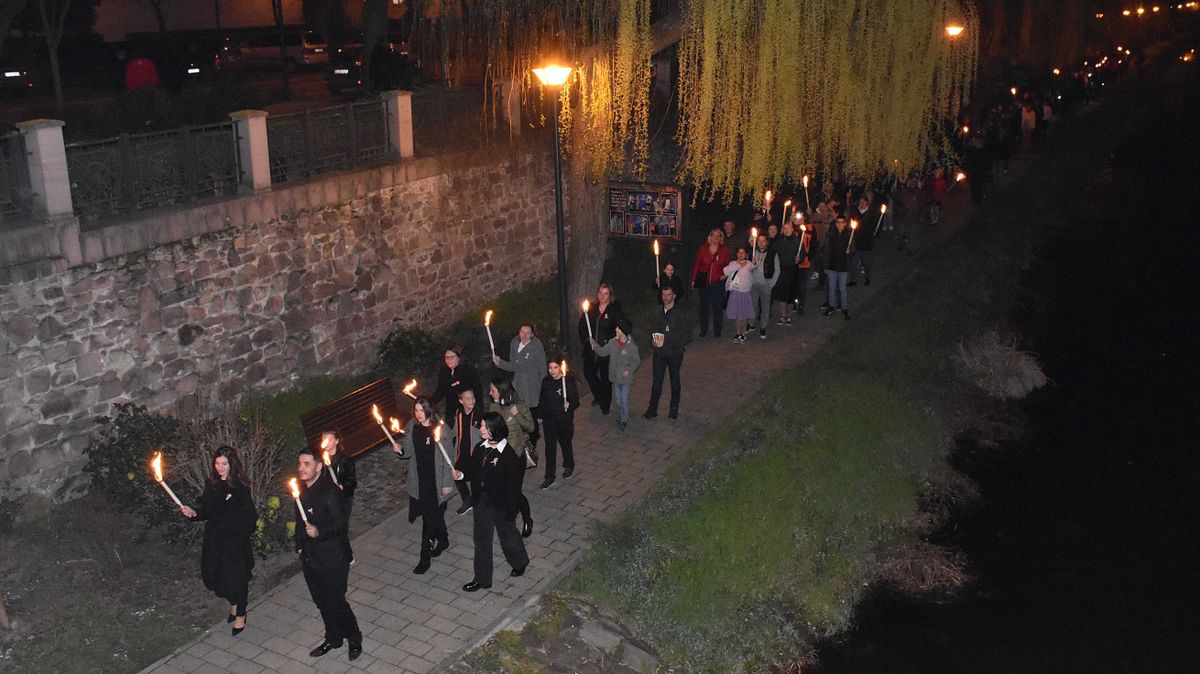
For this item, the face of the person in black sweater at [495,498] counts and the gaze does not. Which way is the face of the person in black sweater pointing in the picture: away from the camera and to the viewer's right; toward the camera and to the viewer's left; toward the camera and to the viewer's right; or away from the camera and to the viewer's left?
toward the camera and to the viewer's left

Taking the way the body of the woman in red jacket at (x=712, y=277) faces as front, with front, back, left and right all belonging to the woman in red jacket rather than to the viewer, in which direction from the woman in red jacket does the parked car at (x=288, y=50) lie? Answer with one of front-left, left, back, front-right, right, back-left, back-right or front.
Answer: back-right

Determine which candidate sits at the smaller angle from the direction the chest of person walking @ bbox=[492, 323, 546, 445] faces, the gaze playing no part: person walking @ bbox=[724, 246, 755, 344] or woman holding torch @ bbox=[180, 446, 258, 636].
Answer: the woman holding torch

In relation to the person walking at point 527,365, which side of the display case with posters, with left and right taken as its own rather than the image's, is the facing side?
front

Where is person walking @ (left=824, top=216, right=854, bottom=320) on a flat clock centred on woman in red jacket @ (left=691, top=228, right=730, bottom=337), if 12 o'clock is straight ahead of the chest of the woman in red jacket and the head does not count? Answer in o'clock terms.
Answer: The person walking is roughly at 8 o'clock from the woman in red jacket.

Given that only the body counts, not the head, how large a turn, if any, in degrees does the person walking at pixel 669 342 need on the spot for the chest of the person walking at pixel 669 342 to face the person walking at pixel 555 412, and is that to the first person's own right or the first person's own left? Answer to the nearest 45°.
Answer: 0° — they already face them

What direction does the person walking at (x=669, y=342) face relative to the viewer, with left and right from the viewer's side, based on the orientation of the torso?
facing the viewer and to the left of the viewer

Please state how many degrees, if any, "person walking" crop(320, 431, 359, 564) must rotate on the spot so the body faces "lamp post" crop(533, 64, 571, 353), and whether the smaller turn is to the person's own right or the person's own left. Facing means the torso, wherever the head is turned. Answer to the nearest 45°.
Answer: approximately 180°

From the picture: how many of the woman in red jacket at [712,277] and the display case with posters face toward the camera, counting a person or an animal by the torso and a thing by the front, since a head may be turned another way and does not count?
2

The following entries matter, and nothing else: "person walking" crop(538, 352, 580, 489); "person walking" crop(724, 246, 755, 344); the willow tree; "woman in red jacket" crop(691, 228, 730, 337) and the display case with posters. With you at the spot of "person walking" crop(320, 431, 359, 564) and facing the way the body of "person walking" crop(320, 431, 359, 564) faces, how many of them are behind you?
5

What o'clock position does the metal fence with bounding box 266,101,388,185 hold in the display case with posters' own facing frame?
The metal fence is roughly at 2 o'clock from the display case with posters.

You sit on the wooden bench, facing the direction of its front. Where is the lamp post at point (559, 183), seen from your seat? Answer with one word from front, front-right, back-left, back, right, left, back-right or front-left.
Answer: left

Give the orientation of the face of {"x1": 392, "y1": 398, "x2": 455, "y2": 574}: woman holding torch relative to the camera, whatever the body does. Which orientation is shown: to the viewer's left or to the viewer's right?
to the viewer's left

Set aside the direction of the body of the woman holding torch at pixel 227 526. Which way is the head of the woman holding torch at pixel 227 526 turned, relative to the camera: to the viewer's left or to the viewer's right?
to the viewer's left
